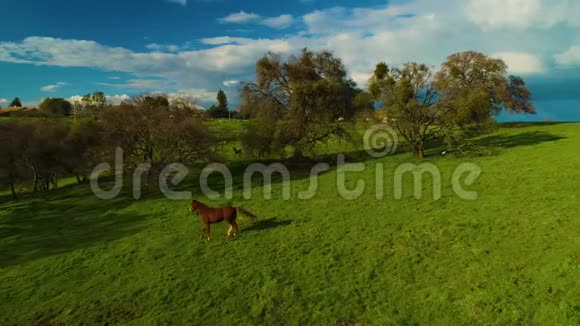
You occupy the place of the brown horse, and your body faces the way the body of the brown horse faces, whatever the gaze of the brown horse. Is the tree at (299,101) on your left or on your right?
on your right

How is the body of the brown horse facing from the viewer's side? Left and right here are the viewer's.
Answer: facing to the left of the viewer

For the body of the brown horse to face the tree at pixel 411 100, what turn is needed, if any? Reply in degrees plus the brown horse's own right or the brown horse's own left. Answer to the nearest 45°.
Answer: approximately 135° to the brown horse's own right

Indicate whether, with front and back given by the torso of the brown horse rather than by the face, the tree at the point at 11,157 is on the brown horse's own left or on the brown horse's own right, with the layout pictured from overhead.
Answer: on the brown horse's own right

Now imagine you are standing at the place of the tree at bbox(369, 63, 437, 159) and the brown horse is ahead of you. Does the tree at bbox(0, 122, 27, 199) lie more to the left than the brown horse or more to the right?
right
